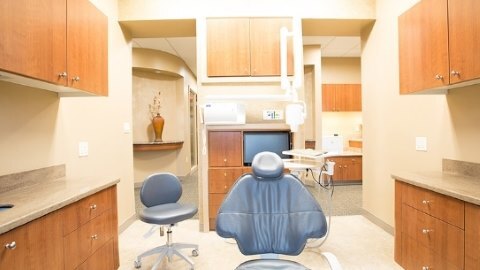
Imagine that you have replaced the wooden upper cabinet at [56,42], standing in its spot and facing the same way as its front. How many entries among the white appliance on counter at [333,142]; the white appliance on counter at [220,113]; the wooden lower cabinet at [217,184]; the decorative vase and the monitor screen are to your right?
0

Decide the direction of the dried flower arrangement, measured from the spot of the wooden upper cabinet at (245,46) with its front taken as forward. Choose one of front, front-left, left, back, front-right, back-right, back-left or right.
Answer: back-right

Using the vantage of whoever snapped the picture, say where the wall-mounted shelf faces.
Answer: facing the viewer

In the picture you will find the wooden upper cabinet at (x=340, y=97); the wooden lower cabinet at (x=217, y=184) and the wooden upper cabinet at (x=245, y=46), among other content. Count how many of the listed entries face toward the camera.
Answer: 3

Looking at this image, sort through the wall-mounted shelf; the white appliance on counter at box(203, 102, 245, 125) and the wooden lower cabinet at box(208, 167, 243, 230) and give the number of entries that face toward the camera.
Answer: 3

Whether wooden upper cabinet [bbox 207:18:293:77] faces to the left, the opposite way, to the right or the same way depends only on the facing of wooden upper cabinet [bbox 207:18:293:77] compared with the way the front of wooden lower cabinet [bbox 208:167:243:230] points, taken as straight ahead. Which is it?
the same way

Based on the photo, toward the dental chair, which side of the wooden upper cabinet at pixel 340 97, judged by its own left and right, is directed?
front

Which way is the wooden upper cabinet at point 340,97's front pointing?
toward the camera

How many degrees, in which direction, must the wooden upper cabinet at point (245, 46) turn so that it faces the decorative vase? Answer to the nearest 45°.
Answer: approximately 135° to its right

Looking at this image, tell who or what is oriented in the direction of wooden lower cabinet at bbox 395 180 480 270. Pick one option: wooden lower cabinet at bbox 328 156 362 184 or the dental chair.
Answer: wooden lower cabinet at bbox 328 156 362 184

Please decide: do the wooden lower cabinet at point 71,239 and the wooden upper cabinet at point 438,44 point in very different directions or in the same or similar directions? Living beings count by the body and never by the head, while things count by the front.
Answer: very different directions

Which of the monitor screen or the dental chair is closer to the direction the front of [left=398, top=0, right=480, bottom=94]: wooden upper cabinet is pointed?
the dental chair

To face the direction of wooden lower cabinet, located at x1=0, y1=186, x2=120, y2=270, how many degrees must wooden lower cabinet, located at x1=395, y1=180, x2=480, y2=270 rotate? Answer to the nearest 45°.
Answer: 0° — it already faces it

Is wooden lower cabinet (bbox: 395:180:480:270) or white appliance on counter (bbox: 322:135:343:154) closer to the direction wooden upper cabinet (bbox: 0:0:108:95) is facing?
the wooden lower cabinet

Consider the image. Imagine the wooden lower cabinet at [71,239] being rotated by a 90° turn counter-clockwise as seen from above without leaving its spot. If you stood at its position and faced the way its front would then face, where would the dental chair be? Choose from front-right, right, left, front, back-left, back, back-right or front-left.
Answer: right

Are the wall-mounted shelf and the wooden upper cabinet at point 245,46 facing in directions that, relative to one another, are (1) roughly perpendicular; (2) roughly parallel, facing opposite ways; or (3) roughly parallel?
roughly parallel
